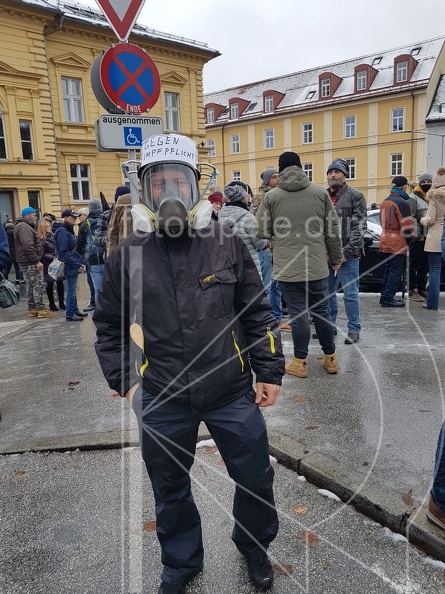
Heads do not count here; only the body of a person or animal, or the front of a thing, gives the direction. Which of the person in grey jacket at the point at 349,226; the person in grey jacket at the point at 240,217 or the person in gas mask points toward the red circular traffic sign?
the person in grey jacket at the point at 349,226

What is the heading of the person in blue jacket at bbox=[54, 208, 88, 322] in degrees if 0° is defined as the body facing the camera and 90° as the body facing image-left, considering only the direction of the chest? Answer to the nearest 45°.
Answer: approximately 270°

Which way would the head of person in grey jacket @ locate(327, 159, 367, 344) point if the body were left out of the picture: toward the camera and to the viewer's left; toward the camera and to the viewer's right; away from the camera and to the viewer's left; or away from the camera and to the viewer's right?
toward the camera and to the viewer's left

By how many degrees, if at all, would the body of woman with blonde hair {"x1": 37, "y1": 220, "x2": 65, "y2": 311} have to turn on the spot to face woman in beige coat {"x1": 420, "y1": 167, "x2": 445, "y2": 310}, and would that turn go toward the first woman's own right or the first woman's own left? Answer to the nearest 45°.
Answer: approximately 45° to the first woman's own right

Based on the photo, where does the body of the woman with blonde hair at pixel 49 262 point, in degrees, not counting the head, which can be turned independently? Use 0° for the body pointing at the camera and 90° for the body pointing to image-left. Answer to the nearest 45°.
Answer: approximately 270°

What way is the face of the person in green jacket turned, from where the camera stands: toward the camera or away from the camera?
away from the camera
